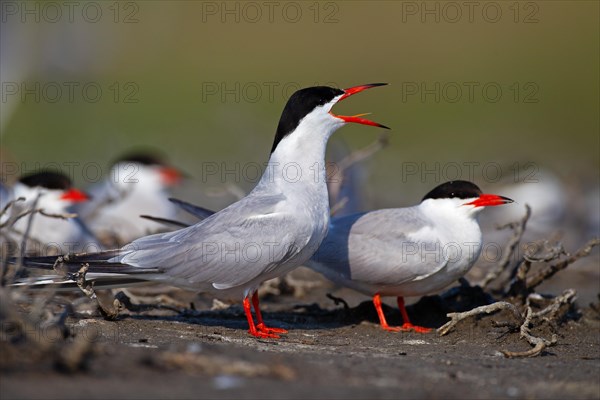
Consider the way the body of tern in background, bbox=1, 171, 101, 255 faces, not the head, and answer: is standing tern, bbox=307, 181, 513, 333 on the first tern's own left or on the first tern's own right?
on the first tern's own right

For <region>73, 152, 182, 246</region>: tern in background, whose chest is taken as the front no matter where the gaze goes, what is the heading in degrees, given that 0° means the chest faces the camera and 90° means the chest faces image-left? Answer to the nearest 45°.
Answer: approximately 315°

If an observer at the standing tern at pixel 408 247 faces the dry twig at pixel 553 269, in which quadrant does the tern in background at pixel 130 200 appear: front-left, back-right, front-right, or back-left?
back-left

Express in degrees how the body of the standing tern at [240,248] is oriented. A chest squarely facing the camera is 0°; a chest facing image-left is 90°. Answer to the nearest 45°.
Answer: approximately 270°

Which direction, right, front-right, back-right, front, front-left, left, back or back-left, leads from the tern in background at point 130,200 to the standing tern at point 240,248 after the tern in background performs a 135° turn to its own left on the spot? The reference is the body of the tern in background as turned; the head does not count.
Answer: back

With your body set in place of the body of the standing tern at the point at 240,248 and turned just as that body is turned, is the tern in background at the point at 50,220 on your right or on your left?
on your left

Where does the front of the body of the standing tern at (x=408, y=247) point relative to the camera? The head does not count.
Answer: to the viewer's right

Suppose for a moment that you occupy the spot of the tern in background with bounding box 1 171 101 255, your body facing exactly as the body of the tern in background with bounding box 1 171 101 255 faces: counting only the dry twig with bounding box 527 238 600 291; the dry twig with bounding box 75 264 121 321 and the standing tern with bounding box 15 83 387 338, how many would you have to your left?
0

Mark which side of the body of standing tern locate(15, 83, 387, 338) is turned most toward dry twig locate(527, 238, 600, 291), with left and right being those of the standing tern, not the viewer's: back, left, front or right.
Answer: front

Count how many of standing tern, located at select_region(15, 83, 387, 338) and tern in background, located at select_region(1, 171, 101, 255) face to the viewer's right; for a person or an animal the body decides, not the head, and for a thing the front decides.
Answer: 2

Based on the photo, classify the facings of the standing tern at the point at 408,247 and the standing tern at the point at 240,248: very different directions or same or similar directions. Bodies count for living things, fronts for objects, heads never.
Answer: same or similar directions

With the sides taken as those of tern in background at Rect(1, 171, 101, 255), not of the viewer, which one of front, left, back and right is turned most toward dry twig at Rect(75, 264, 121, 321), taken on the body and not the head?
right

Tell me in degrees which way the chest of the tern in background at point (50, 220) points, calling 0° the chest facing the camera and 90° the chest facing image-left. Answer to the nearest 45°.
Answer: approximately 270°

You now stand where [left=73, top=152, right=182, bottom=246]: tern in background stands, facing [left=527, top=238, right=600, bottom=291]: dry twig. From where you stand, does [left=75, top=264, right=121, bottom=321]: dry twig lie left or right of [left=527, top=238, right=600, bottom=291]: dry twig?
right

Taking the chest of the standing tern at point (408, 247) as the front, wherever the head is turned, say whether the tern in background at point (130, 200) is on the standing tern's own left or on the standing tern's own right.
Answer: on the standing tern's own left

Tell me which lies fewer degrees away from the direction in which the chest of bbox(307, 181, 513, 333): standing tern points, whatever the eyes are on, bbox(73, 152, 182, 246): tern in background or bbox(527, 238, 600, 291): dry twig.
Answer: the dry twig
